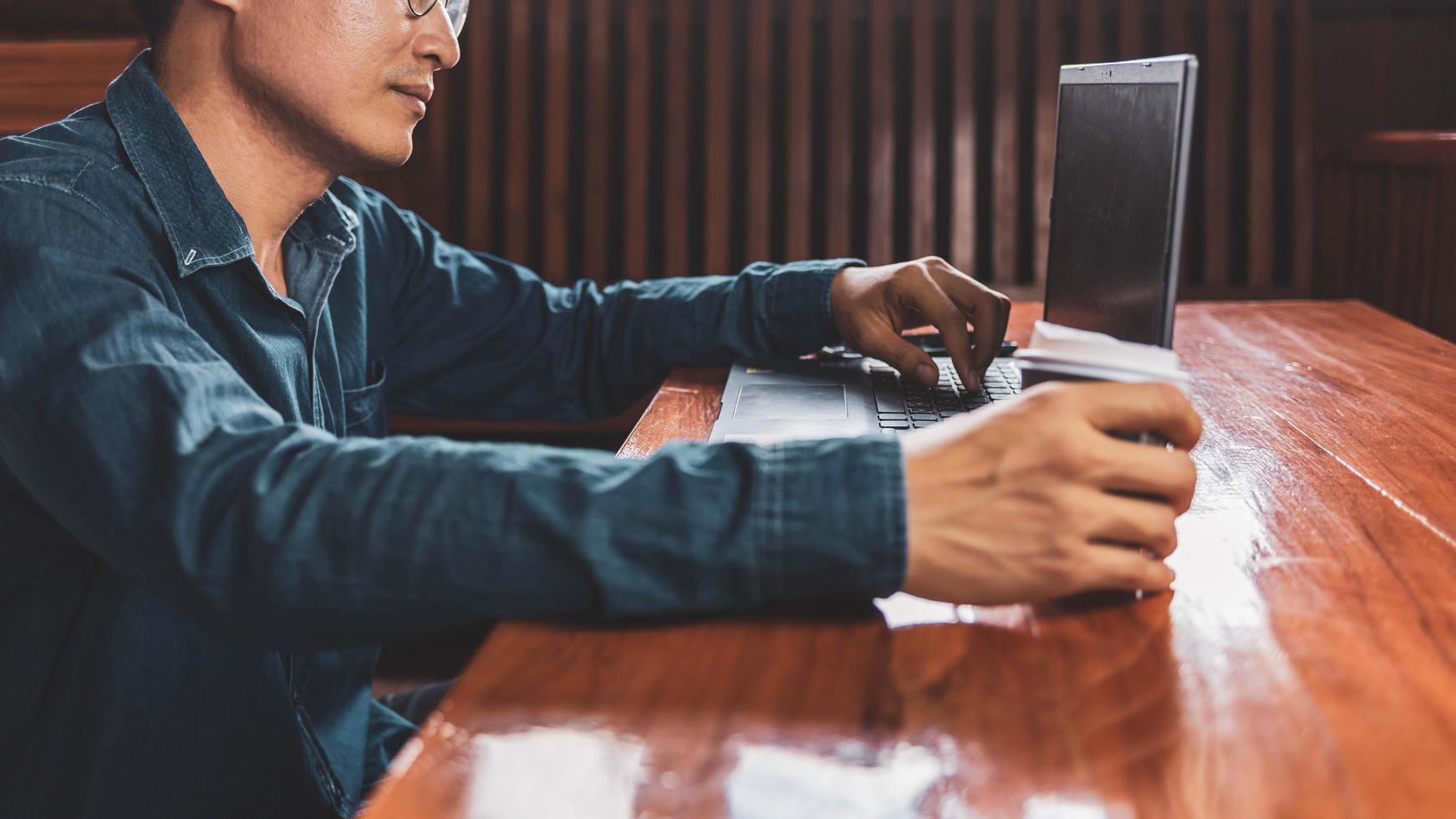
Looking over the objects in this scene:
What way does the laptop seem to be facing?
to the viewer's left

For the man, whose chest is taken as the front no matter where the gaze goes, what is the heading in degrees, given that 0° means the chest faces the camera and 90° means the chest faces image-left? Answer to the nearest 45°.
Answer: approximately 315°

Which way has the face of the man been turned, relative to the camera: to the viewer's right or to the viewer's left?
to the viewer's right
